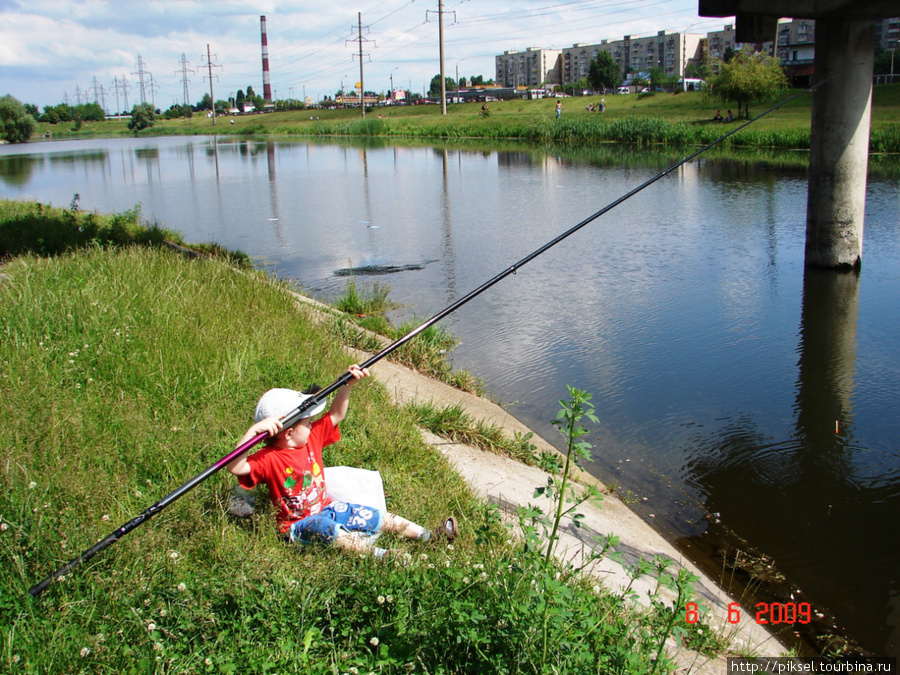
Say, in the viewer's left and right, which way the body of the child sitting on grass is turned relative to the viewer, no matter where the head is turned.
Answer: facing the viewer and to the right of the viewer

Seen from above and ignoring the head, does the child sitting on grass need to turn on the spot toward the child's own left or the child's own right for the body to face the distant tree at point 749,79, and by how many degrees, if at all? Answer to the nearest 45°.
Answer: approximately 90° to the child's own left
